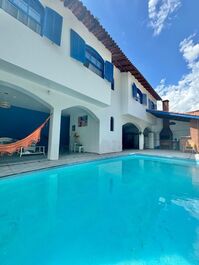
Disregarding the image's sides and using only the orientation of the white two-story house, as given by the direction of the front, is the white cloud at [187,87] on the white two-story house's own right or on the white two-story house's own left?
on the white two-story house's own left

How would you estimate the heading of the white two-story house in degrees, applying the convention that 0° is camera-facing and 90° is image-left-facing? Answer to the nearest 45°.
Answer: approximately 315°

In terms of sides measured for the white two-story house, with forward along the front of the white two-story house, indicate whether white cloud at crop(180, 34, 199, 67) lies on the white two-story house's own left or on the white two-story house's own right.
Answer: on the white two-story house's own left
